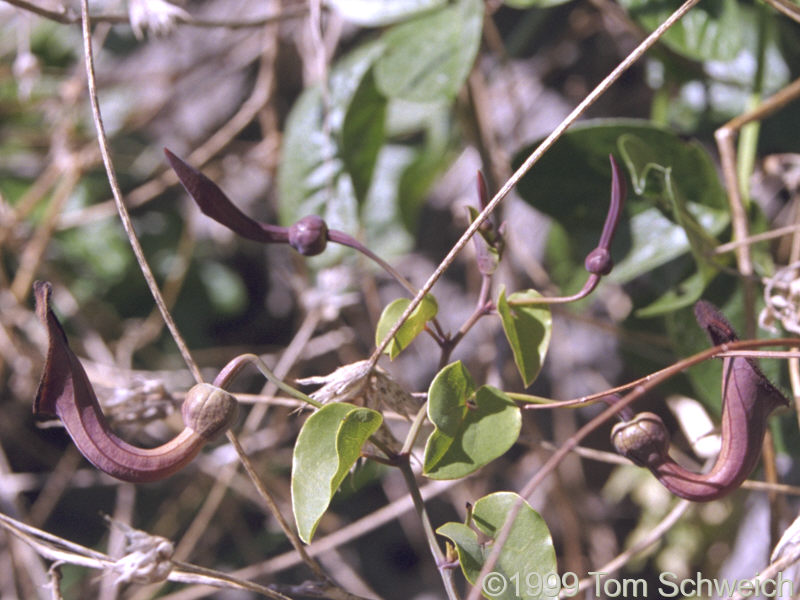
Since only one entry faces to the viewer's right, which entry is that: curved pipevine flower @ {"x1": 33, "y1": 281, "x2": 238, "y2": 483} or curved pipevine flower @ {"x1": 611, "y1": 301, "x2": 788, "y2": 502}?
curved pipevine flower @ {"x1": 611, "y1": 301, "x2": 788, "y2": 502}

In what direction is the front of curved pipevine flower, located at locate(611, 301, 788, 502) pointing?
to the viewer's right

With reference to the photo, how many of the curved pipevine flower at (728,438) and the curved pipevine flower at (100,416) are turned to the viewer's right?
1

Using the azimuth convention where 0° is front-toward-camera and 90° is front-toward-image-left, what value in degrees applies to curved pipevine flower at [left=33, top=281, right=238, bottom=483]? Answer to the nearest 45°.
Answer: approximately 90°
